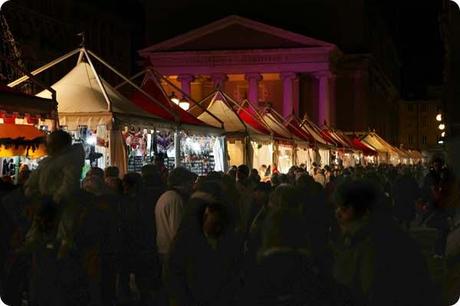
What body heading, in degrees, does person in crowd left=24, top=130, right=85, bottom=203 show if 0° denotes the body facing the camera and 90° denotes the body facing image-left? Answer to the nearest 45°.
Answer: approximately 180°

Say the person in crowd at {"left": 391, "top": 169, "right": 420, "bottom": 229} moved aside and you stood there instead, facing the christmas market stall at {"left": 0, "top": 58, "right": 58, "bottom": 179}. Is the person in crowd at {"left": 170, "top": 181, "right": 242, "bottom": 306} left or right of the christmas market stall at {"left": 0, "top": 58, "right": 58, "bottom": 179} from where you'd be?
left

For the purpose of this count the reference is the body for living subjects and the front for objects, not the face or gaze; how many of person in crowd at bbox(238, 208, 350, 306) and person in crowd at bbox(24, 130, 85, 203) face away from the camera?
2

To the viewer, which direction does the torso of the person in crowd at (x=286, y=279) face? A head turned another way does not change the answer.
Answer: away from the camera

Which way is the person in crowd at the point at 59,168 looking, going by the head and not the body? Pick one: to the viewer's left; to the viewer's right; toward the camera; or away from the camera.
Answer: away from the camera

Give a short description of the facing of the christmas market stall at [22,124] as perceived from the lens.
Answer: facing the viewer and to the right of the viewer
